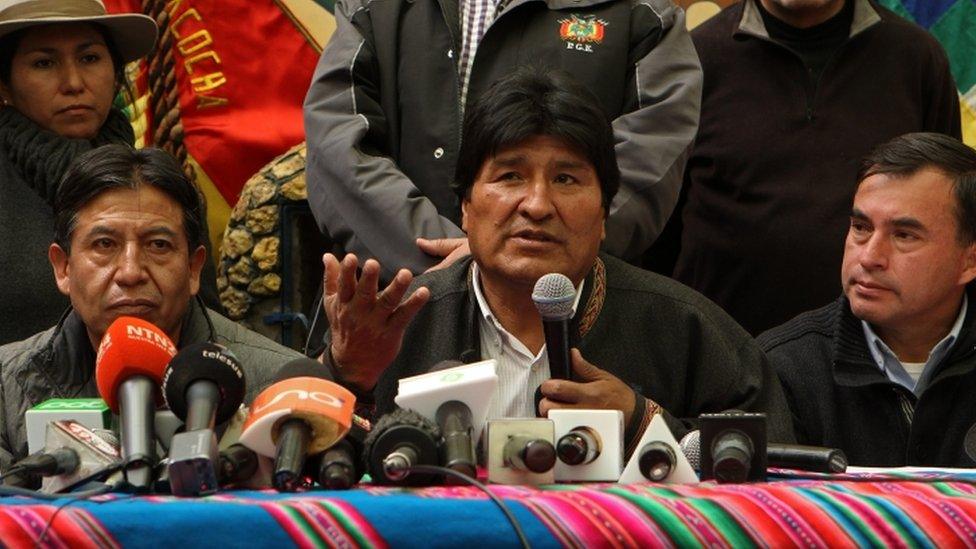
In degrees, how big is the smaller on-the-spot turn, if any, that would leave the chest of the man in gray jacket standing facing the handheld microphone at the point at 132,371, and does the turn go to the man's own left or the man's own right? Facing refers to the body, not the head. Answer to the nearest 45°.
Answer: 0° — they already face it

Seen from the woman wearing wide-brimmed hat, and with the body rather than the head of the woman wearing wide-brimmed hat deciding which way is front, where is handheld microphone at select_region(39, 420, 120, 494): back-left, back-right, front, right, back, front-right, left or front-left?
front-right

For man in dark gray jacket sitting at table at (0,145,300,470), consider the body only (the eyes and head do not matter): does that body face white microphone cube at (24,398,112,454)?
yes

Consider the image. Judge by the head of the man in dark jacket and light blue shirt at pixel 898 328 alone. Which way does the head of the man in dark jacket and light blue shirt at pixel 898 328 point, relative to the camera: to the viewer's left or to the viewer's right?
to the viewer's left

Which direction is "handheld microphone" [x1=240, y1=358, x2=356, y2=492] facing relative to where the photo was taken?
away from the camera

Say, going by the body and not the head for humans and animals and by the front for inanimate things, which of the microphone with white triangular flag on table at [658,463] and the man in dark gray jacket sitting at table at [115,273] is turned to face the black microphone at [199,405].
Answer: the man in dark gray jacket sitting at table

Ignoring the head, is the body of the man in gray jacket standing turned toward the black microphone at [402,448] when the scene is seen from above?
yes

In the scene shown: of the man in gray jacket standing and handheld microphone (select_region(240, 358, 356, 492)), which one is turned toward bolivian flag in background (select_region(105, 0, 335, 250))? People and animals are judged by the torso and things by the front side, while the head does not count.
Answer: the handheld microphone

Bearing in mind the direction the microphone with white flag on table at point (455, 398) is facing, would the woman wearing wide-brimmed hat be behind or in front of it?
in front

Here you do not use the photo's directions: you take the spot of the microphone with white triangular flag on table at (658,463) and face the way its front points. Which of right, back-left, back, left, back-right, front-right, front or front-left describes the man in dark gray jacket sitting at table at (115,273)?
front-left
